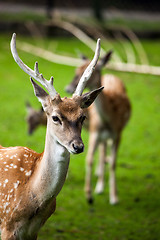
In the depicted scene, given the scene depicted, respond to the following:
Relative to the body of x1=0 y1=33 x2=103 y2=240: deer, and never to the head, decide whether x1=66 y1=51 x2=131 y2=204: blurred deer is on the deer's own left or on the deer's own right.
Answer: on the deer's own left

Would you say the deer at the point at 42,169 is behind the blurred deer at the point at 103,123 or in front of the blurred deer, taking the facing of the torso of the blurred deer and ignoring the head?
in front

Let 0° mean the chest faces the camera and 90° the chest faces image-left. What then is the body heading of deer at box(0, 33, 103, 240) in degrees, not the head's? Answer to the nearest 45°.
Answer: approximately 315°

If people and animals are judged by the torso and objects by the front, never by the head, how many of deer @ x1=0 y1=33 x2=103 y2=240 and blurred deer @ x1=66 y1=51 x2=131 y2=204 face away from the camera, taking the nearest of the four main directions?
0

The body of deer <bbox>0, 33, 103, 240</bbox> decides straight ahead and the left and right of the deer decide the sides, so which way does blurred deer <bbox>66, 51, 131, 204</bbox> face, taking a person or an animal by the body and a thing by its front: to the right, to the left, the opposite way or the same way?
to the right

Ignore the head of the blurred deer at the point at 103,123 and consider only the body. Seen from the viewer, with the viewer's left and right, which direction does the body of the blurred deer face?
facing the viewer and to the left of the viewer
